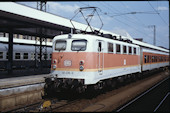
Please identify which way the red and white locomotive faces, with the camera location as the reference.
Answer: facing the viewer and to the left of the viewer

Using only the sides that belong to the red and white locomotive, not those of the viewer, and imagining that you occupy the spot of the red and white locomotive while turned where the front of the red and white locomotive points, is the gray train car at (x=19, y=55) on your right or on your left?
on your right
